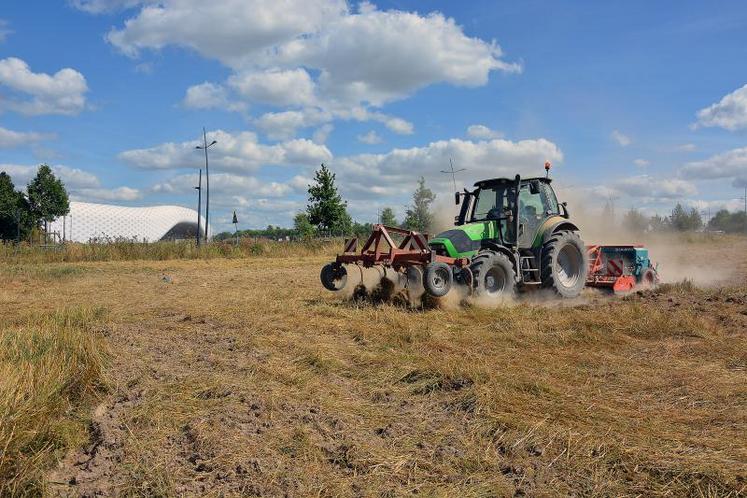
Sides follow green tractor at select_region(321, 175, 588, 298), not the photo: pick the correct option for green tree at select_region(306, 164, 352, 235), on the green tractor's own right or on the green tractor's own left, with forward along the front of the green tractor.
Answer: on the green tractor's own right

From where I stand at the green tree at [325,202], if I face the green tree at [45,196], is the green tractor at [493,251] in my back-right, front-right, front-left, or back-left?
back-left

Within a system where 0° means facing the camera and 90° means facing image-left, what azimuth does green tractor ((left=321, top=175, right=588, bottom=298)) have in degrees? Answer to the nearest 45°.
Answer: approximately 45°

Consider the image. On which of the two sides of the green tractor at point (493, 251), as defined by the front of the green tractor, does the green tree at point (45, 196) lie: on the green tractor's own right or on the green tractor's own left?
on the green tractor's own right

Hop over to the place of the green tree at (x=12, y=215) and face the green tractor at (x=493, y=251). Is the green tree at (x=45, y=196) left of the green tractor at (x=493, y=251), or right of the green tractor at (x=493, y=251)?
left

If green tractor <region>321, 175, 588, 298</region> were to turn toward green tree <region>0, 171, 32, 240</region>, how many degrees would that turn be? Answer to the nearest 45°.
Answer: approximately 90° to its right
